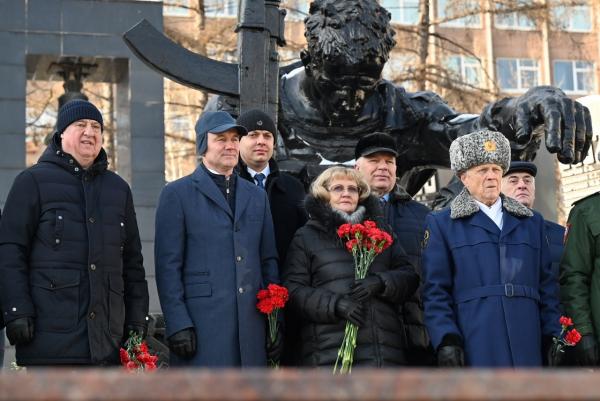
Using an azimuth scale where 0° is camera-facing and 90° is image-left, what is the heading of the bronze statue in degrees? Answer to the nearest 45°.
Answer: approximately 0°

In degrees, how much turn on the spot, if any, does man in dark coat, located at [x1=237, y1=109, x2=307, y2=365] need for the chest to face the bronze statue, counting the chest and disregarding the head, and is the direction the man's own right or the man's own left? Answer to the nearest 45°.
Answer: approximately 135° to the man's own left

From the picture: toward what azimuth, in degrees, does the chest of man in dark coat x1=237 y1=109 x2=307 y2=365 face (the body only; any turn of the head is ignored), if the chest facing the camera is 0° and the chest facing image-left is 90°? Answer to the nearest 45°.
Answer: approximately 0°

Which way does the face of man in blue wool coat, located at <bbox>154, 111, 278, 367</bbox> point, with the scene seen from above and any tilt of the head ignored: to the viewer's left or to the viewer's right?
to the viewer's right

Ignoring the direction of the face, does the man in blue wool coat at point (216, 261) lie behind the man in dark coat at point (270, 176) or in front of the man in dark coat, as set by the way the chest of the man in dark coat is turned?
in front

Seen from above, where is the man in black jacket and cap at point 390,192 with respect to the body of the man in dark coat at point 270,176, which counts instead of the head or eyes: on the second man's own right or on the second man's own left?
on the second man's own left

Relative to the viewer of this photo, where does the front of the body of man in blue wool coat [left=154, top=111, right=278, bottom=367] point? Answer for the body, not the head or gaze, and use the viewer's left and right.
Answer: facing the viewer and to the right of the viewer

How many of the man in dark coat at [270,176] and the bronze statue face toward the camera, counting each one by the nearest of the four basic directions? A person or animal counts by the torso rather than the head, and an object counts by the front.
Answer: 2

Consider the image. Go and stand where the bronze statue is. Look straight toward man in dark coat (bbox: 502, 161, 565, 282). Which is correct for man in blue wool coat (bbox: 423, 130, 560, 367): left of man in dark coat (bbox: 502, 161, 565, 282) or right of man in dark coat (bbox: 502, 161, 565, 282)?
right
